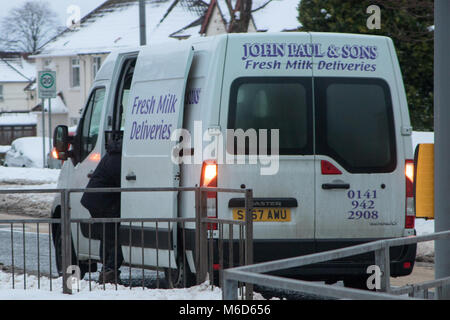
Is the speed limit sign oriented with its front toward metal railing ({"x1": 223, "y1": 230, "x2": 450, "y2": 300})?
yes

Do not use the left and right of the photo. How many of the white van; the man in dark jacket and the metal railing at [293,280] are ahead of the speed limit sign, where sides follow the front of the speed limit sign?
3

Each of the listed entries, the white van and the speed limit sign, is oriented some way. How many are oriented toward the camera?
1

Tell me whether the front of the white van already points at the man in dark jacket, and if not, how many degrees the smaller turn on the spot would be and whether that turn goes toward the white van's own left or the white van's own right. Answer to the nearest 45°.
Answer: approximately 45° to the white van's own left

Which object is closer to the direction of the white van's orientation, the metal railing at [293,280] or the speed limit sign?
the speed limit sign

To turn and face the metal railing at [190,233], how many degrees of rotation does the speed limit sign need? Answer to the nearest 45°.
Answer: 0° — it already faces it

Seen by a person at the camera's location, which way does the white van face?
facing away from the viewer and to the left of the viewer

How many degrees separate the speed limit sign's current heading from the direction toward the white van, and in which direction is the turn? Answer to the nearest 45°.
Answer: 0° — it already faces it

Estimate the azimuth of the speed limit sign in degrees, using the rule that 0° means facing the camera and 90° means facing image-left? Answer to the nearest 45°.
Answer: approximately 0°

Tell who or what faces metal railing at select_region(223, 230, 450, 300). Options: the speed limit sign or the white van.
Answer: the speed limit sign
